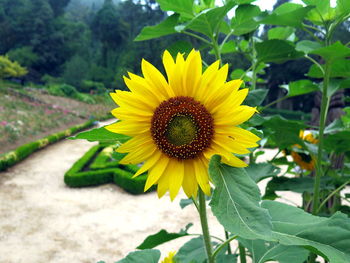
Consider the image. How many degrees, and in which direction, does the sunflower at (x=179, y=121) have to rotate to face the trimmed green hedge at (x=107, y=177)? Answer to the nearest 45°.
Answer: approximately 180°

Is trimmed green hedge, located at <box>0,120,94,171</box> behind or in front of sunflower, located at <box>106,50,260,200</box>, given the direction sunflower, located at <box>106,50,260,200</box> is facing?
behind

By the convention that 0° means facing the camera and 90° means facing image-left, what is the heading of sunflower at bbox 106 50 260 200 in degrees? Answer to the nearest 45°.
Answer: approximately 0°

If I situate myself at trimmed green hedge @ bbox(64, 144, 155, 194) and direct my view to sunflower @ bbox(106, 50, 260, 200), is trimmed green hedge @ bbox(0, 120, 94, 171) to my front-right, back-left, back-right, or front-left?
back-right

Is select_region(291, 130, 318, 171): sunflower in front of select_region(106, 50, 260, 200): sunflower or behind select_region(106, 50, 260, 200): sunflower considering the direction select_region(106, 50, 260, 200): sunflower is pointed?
behind
